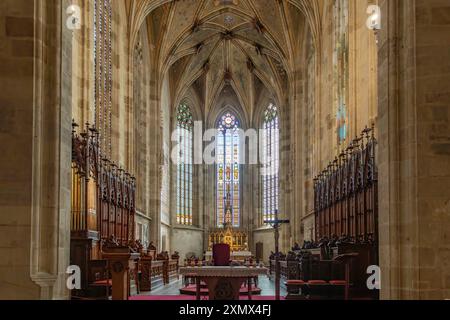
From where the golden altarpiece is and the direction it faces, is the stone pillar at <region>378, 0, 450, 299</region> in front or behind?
in front

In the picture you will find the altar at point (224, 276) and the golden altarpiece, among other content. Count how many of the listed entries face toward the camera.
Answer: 2

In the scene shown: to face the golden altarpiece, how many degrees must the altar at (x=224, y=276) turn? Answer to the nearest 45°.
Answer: approximately 180°

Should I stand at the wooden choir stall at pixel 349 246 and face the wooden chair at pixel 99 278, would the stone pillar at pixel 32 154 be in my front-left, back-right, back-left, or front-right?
front-left

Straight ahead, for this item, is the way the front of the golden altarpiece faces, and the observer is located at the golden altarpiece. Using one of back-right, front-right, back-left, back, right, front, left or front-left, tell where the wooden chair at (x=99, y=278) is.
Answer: front

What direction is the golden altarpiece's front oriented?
toward the camera

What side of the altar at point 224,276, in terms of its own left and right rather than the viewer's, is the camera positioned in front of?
front

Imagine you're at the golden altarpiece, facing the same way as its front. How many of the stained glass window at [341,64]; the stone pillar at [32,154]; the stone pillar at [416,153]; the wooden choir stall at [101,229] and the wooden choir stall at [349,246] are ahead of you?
5

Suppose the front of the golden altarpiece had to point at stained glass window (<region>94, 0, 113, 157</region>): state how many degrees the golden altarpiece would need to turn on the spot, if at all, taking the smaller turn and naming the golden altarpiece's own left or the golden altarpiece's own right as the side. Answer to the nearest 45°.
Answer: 0° — it already faces it

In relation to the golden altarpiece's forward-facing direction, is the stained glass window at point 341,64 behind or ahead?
ahead

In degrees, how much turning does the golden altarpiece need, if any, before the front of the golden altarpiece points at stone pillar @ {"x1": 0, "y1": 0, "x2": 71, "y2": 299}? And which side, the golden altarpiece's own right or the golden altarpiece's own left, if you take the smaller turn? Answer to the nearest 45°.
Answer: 0° — it already faces it
